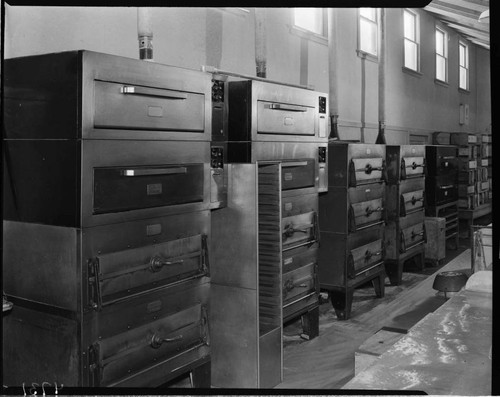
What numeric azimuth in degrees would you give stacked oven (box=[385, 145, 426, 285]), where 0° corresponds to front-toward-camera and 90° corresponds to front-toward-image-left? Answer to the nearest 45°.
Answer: approximately 315°

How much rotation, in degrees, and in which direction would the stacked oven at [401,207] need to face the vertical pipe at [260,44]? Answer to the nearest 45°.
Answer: approximately 90° to its right

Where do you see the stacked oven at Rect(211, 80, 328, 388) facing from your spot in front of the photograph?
facing the viewer and to the right of the viewer

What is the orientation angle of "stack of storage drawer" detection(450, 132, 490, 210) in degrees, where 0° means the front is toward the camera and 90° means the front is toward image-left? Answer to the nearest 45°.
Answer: approximately 315°

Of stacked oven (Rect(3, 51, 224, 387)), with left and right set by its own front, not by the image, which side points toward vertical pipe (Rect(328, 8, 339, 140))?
left

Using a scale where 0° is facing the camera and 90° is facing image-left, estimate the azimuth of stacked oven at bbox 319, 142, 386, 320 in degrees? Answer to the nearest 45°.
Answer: approximately 315°
